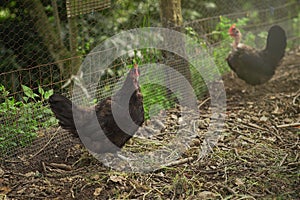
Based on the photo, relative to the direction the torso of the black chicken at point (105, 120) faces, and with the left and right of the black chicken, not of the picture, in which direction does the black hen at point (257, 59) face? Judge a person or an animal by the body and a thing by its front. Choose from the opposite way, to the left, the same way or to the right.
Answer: the opposite way

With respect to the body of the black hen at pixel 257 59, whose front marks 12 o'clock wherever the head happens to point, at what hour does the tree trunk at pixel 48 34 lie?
The tree trunk is roughly at 11 o'clock from the black hen.

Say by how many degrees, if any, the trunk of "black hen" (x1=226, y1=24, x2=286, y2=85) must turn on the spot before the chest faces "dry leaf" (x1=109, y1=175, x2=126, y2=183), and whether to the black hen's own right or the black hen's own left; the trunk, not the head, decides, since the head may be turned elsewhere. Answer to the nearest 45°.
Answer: approximately 90° to the black hen's own left

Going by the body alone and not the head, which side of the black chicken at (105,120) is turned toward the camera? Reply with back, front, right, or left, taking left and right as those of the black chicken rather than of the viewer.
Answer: right

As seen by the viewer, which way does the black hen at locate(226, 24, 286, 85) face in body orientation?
to the viewer's left

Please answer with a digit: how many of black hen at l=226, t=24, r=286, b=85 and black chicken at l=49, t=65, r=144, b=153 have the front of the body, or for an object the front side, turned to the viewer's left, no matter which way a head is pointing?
1

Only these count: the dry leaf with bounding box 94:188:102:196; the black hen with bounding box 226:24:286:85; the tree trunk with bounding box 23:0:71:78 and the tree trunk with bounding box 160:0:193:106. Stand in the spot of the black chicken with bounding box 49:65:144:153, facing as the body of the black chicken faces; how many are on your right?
1

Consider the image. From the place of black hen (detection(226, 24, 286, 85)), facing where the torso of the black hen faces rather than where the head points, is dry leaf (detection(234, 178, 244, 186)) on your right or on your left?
on your left

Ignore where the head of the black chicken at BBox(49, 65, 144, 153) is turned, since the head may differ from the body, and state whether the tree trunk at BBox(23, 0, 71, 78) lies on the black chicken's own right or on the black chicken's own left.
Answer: on the black chicken's own left

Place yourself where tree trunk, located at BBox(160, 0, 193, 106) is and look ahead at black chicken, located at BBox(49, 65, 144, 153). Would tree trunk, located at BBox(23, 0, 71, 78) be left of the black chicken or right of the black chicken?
right
